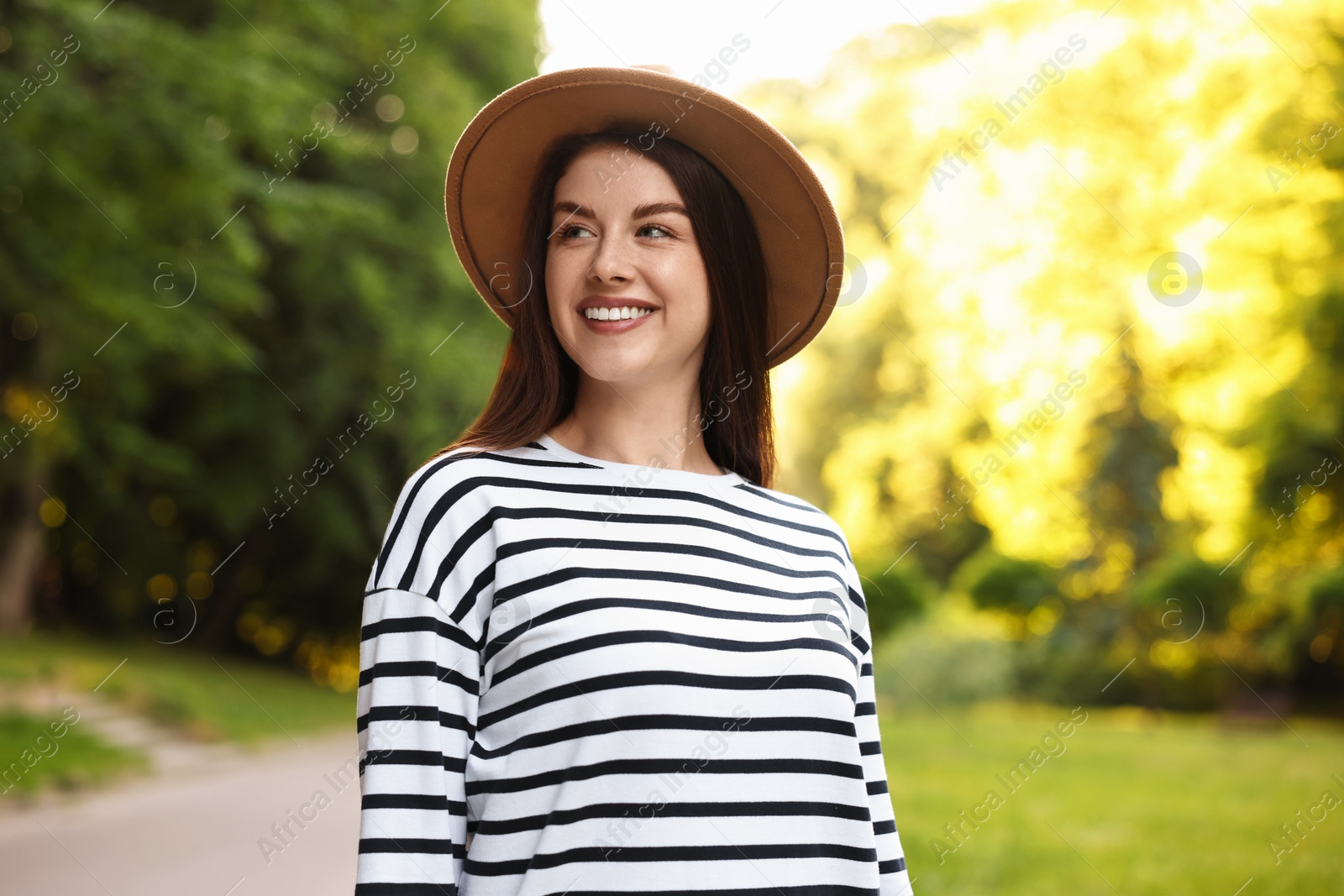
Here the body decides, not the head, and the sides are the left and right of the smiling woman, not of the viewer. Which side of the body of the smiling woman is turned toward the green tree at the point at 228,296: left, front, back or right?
back

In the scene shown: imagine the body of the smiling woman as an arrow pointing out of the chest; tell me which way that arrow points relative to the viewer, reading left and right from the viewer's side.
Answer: facing the viewer and to the right of the viewer
